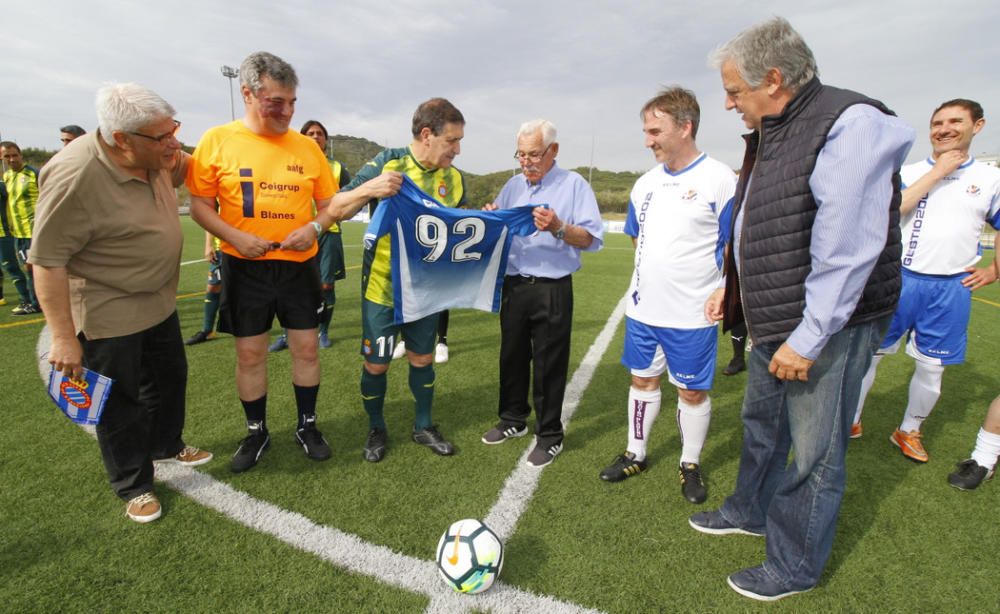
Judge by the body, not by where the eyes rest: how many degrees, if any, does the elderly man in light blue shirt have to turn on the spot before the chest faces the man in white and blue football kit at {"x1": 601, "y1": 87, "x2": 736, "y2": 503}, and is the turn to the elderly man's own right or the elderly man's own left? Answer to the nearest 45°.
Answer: approximately 90° to the elderly man's own left

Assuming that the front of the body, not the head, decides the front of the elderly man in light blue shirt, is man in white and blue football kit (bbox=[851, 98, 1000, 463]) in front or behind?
behind

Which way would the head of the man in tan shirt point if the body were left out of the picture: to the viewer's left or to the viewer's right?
to the viewer's right

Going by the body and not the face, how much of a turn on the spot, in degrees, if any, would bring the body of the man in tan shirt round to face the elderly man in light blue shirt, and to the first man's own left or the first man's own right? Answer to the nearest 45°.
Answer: approximately 45° to the first man's own left

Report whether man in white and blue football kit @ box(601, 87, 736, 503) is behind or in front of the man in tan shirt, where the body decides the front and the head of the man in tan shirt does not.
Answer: in front

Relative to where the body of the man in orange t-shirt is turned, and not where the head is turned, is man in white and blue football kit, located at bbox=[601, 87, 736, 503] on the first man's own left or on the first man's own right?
on the first man's own left

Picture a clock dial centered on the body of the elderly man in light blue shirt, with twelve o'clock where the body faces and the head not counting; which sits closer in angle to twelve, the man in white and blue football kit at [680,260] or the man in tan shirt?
the man in tan shirt

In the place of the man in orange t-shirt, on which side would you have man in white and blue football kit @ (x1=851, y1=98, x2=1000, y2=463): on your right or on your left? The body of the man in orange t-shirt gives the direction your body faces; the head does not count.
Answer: on your left

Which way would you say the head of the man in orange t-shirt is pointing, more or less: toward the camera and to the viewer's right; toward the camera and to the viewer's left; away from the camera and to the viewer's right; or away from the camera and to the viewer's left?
toward the camera and to the viewer's right

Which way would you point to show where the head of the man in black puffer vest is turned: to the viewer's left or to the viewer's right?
to the viewer's left
